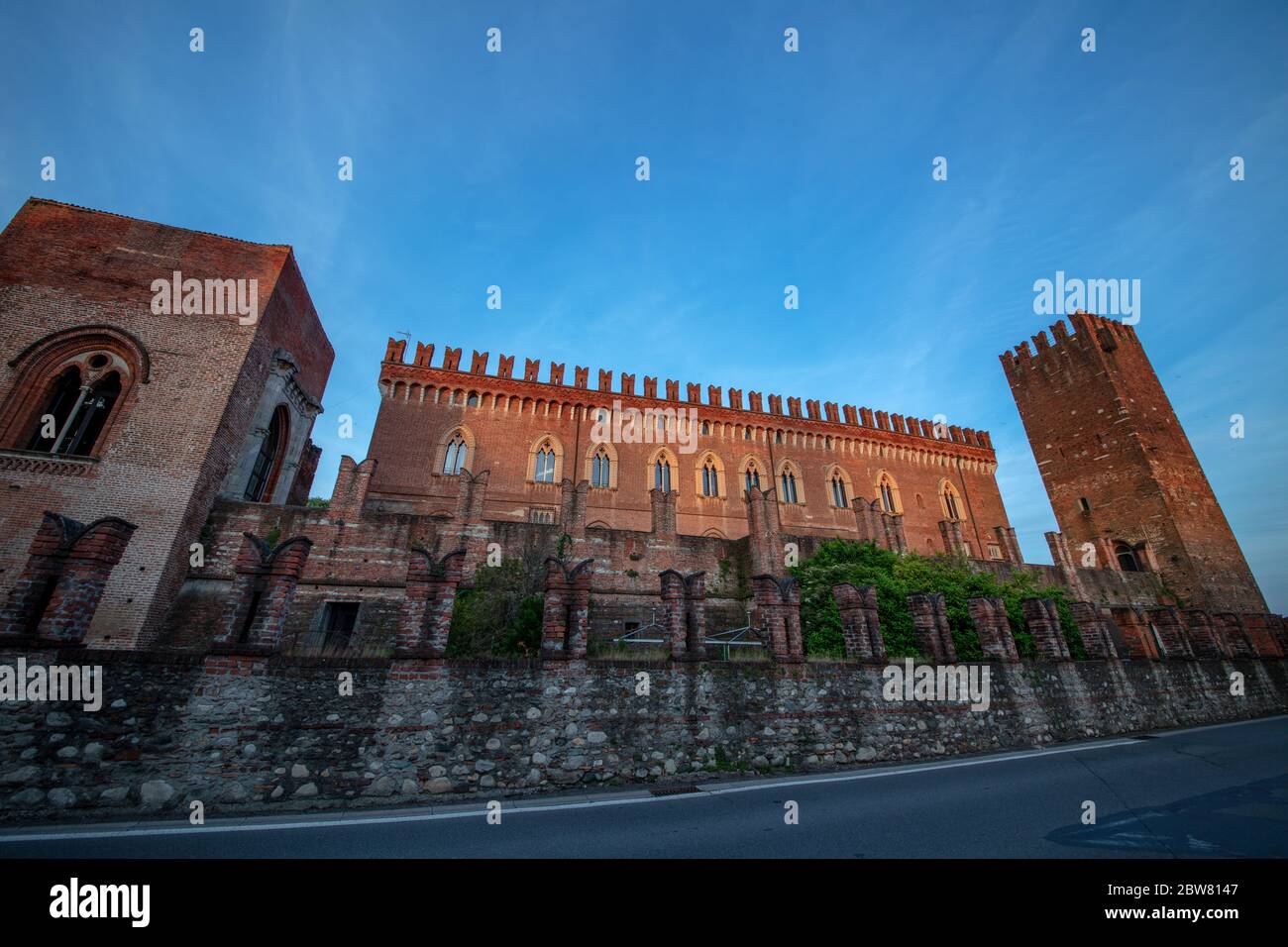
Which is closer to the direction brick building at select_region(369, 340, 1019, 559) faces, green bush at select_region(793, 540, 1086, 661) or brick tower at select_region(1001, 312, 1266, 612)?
the green bush

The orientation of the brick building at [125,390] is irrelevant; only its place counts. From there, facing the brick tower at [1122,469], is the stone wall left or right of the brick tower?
right

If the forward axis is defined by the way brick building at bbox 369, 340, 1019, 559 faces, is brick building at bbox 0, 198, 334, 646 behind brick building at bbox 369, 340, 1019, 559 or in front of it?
in front

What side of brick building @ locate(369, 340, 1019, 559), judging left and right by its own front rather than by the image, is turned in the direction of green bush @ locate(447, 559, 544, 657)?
front

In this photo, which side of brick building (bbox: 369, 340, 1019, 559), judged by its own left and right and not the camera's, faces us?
front

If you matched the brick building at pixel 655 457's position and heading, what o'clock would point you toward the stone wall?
The stone wall is roughly at 12 o'clock from the brick building.

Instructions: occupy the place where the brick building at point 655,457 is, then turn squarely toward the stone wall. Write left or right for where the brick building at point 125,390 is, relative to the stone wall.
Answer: right

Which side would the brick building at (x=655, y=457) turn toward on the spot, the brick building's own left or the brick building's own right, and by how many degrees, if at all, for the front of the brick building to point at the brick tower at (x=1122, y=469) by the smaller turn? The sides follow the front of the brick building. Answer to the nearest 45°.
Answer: approximately 90° to the brick building's own left

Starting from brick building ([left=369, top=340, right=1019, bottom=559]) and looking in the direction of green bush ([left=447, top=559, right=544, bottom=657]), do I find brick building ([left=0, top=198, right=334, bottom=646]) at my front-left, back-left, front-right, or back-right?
front-right
